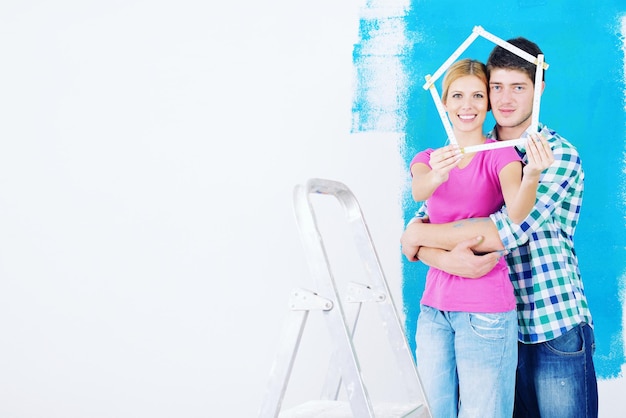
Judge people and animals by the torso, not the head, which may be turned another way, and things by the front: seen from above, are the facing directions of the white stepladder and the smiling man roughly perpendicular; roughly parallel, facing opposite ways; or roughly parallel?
roughly perpendicular

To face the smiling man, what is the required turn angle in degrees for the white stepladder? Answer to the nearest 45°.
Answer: approximately 90° to its left

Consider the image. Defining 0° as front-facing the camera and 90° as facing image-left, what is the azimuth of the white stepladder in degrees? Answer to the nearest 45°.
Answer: approximately 315°

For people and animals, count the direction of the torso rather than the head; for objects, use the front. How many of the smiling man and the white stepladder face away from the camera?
0

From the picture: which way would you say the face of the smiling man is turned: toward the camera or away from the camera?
toward the camera
